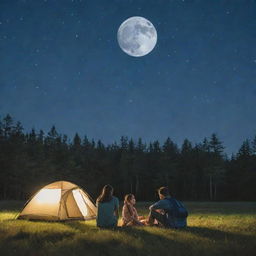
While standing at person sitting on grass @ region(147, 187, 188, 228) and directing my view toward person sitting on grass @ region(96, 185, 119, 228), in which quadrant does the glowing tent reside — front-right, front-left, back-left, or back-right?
front-right

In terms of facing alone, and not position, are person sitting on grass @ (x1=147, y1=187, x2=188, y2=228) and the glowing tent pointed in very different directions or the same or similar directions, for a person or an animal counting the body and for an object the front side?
very different directions

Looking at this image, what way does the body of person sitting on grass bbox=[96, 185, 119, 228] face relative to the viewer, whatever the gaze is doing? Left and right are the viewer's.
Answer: facing away from the viewer

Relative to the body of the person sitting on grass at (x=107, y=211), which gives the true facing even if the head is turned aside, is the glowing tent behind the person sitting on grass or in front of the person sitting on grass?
in front

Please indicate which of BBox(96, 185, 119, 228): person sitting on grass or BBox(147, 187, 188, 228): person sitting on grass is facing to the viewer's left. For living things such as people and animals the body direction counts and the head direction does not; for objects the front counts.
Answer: BBox(147, 187, 188, 228): person sitting on grass

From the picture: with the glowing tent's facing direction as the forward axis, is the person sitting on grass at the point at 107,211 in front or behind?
in front

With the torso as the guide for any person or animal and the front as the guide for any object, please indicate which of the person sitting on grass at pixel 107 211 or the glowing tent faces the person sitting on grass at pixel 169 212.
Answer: the glowing tent

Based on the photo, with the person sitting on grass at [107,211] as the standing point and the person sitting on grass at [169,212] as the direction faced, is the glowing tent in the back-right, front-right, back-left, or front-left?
back-left

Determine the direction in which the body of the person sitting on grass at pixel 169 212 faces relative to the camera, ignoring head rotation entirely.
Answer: to the viewer's left

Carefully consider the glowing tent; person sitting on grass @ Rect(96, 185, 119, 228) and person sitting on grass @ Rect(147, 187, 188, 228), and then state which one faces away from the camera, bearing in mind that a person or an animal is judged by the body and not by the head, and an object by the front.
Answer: person sitting on grass @ Rect(96, 185, 119, 228)

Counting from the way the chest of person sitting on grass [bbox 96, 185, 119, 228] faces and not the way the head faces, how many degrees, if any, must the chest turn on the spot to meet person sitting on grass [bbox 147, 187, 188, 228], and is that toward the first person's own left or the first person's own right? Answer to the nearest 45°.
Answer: approximately 90° to the first person's own right

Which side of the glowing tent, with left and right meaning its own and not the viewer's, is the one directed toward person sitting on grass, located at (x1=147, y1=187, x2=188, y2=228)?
front

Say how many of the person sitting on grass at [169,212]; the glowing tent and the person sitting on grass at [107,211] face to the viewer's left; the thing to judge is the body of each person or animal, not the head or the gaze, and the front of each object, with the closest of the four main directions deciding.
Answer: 1

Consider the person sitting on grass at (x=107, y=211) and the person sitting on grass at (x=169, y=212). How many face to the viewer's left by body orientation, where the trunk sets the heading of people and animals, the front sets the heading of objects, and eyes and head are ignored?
1

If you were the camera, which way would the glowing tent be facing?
facing the viewer and to the right of the viewer

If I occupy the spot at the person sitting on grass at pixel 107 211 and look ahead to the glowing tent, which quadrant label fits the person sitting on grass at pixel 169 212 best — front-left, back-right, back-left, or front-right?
back-right

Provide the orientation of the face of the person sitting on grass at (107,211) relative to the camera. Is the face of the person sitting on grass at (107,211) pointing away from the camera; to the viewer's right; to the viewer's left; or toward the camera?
away from the camera
